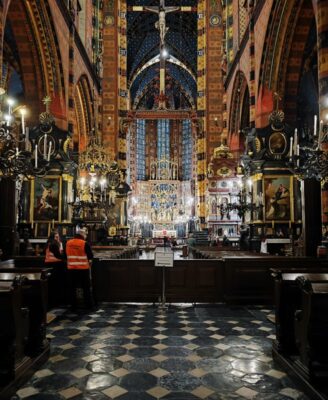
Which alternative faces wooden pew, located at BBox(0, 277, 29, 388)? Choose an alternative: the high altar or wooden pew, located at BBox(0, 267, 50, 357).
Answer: the high altar

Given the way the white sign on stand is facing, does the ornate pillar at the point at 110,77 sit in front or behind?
behind
